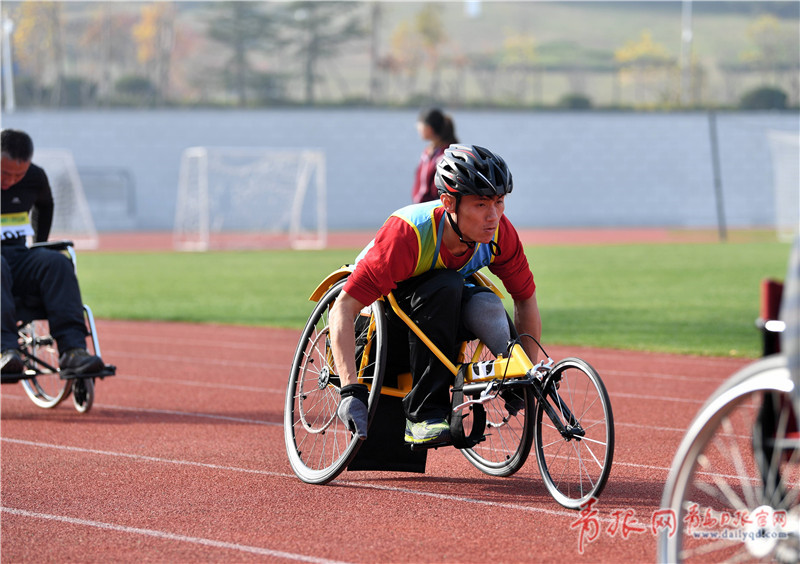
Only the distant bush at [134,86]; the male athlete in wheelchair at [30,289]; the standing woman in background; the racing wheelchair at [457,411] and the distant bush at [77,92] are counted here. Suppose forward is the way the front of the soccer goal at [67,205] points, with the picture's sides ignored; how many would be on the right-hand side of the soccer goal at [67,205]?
2

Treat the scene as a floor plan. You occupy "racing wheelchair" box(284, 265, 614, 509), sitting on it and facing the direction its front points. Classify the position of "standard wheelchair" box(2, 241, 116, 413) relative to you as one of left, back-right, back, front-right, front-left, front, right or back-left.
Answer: back

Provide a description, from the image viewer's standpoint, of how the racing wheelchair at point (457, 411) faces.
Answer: facing the viewer and to the right of the viewer

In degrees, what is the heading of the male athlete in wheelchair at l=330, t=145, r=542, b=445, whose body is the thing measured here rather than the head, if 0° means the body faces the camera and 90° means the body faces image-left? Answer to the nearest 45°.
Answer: approximately 315°

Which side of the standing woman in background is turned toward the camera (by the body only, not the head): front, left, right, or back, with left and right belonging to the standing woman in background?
left

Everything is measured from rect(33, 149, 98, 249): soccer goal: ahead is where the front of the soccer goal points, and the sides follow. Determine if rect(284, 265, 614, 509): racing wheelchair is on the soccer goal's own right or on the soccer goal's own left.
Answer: on the soccer goal's own left

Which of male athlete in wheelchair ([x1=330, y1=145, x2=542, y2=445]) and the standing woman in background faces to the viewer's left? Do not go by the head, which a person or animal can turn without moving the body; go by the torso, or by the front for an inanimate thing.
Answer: the standing woman in background

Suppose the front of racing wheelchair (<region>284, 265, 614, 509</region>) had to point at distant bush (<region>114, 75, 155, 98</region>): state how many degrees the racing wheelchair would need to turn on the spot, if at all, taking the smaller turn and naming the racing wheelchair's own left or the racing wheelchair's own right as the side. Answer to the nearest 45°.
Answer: approximately 135° to the racing wheelchair's own left

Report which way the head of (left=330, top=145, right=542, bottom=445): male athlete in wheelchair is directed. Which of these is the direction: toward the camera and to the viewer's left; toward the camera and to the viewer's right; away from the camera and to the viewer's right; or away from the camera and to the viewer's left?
toward the camera and to the viewer's right

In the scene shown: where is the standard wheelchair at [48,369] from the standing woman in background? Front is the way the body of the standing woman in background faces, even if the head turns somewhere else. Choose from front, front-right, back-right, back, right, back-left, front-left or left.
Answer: front-left

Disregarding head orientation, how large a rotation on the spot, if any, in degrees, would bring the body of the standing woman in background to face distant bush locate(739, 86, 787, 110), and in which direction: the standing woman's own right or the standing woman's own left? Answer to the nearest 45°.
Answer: approximately 90° to the standing woman's own right

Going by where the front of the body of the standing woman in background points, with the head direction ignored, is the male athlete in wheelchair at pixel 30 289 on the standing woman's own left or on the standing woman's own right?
on the standing woman's own left
